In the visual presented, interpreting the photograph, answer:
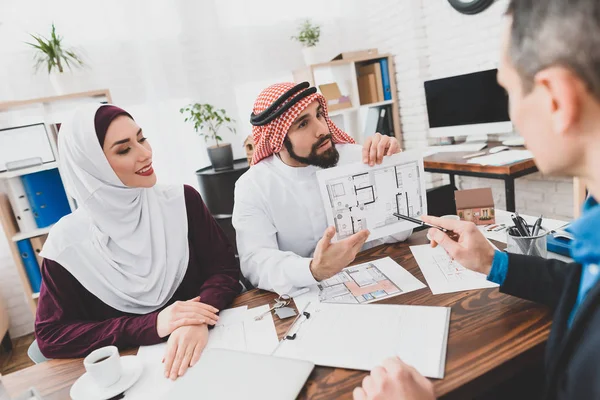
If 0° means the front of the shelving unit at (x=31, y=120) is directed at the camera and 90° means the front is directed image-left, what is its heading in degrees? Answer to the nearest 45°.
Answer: approximately 315°

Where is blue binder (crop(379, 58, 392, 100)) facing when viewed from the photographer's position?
facing the viewer

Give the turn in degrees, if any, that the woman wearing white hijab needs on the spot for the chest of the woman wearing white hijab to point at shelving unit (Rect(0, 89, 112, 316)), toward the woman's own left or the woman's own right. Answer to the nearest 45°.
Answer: approximately 135° to the woman's own left

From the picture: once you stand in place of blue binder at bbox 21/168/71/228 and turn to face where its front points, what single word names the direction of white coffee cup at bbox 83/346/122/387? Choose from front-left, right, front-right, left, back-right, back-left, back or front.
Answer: front-right

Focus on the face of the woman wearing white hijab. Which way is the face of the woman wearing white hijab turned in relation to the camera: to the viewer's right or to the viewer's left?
to the viewer's right

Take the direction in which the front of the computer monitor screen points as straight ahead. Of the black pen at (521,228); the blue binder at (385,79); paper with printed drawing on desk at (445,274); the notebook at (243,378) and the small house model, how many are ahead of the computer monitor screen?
4

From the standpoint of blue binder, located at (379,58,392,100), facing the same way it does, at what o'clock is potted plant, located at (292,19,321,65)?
The potted plant is roughly at 2 o'clock from the blue binder.

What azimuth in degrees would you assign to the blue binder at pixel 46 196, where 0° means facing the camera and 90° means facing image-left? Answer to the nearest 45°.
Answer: approximately 315°

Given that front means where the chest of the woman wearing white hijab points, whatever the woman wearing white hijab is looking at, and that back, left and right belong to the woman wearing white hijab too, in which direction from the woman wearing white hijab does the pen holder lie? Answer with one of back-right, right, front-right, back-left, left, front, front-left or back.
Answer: front

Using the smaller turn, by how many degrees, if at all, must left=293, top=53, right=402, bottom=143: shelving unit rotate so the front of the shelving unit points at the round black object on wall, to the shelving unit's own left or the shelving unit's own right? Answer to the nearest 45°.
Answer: approximately 45° to the shelving unit's own left

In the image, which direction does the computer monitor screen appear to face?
toward the camera

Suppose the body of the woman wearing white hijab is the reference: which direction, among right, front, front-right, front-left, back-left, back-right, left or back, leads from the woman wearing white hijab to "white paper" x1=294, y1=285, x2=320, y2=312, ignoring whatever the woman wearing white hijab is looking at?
front

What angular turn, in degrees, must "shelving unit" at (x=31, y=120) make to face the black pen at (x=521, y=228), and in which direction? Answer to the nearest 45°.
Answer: approximately 45° to its left

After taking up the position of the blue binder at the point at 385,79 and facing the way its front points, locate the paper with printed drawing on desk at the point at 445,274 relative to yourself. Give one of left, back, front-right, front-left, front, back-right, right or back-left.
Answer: front

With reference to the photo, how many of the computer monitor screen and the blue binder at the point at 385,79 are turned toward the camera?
2

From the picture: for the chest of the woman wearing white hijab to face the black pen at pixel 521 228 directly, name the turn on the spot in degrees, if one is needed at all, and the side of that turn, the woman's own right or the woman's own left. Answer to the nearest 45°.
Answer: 0° — they already face it

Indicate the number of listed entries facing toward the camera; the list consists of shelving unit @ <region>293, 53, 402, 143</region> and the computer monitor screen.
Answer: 2

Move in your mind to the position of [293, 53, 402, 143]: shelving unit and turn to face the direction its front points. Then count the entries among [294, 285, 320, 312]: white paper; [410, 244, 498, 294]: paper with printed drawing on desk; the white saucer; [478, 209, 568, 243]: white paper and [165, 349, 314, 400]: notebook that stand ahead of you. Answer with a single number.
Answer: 5

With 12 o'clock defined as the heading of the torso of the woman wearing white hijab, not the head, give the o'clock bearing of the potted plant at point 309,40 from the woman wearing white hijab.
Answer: The potted plant is roughly at 9 o'clock from the woman wearing white hijab.

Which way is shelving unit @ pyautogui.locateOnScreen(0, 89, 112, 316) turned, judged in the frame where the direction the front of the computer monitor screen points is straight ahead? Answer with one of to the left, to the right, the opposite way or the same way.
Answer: to the left
